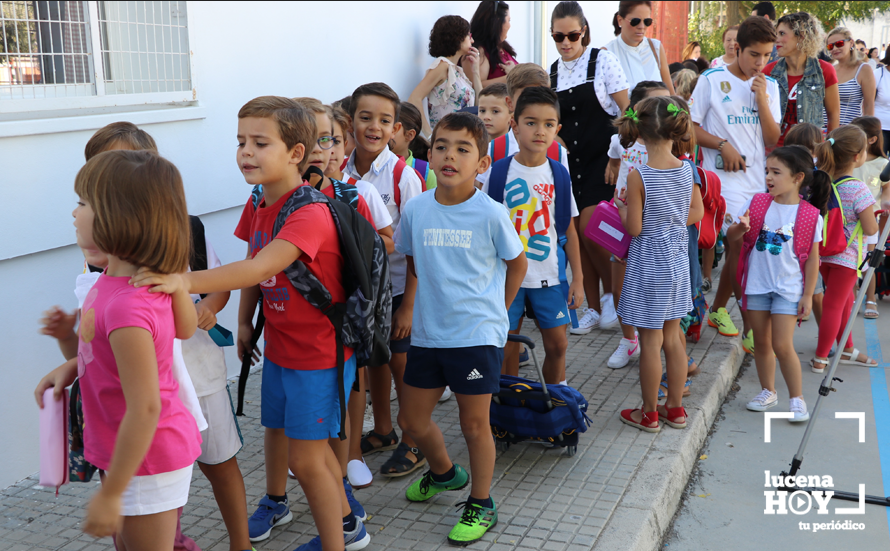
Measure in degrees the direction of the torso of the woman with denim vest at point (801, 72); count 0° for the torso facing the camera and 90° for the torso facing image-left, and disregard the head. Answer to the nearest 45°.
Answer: approximately 45°

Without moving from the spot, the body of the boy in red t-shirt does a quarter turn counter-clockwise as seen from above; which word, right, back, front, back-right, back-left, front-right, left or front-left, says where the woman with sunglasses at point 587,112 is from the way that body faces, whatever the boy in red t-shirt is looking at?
left

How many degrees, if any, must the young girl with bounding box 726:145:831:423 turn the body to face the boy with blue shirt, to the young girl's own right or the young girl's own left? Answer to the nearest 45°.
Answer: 0° — they already face them
